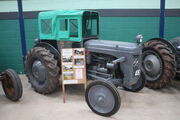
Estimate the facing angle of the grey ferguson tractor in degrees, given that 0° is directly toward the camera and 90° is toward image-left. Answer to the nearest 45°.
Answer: approximately 315°

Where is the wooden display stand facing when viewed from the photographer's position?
facing the viewer
